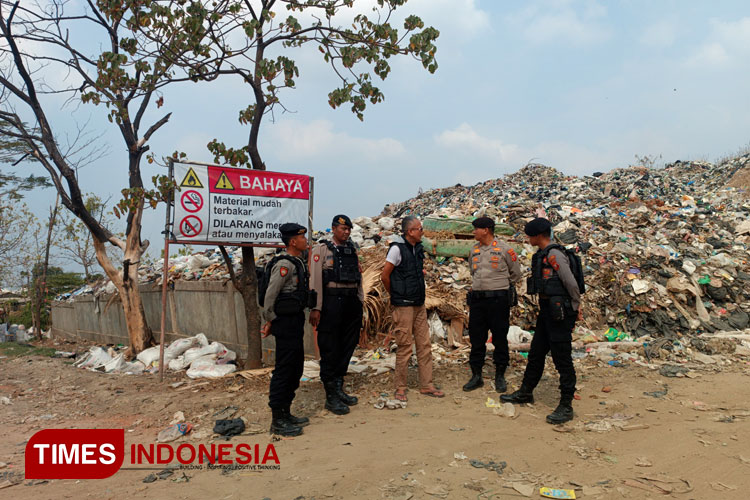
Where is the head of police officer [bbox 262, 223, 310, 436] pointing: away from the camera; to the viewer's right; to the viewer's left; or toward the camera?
to the viewer's right

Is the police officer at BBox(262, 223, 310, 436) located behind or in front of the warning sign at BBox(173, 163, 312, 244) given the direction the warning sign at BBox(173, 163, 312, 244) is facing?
in front

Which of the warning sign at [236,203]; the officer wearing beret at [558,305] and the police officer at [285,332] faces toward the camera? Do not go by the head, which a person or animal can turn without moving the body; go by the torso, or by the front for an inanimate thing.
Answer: the warning sign

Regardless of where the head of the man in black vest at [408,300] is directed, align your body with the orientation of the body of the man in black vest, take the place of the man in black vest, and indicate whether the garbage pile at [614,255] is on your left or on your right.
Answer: on your left

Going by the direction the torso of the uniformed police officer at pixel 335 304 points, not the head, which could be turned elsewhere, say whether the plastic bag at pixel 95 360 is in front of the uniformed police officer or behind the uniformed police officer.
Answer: behind

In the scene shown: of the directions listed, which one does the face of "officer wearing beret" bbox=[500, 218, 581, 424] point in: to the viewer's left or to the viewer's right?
to the viewer's left

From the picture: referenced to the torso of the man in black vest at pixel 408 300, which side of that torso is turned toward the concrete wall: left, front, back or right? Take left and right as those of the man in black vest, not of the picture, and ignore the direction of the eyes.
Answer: back

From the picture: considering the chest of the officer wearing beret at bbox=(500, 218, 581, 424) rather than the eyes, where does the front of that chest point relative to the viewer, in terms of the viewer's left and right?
facing to the left of the viewer

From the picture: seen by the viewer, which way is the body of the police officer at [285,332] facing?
to the viewer's right

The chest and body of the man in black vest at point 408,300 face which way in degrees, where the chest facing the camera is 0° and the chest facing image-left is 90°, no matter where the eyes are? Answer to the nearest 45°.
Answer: approximately 315°

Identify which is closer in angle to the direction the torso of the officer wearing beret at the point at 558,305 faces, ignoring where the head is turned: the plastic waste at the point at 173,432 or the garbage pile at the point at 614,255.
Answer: the plastic waste
